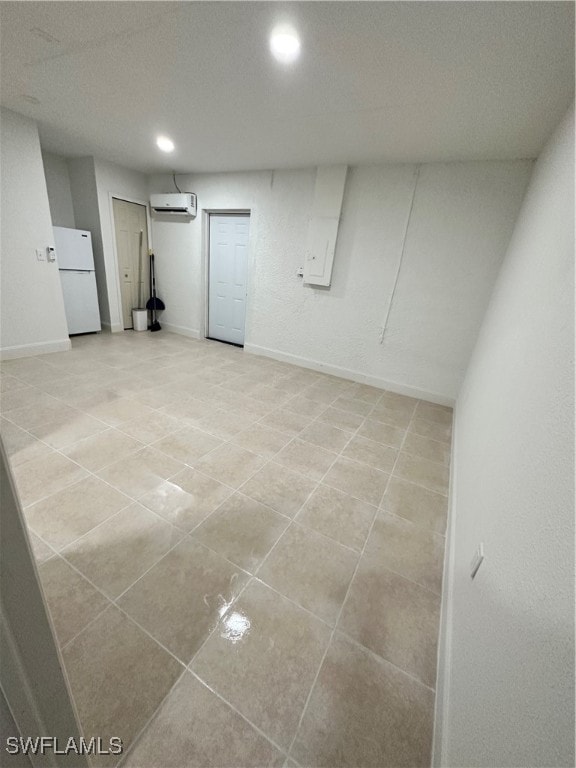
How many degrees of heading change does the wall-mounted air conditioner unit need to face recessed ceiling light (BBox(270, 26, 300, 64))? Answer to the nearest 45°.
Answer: approximately 45° to its left

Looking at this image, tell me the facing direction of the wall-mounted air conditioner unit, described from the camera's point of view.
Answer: facing the viewer and to the left of the viewer

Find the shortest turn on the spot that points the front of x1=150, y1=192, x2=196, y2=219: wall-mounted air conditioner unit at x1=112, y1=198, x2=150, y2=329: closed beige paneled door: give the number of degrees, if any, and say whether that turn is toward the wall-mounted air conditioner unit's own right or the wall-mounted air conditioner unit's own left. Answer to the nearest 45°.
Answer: approximately 90° to the wall-mounted air conditioner unit's own right

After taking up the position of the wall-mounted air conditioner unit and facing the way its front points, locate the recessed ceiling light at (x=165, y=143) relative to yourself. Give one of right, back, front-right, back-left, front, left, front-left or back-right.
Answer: front-left

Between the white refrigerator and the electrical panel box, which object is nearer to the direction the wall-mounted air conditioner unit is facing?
the white refrigerator

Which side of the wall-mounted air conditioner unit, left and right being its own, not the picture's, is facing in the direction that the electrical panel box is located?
left
